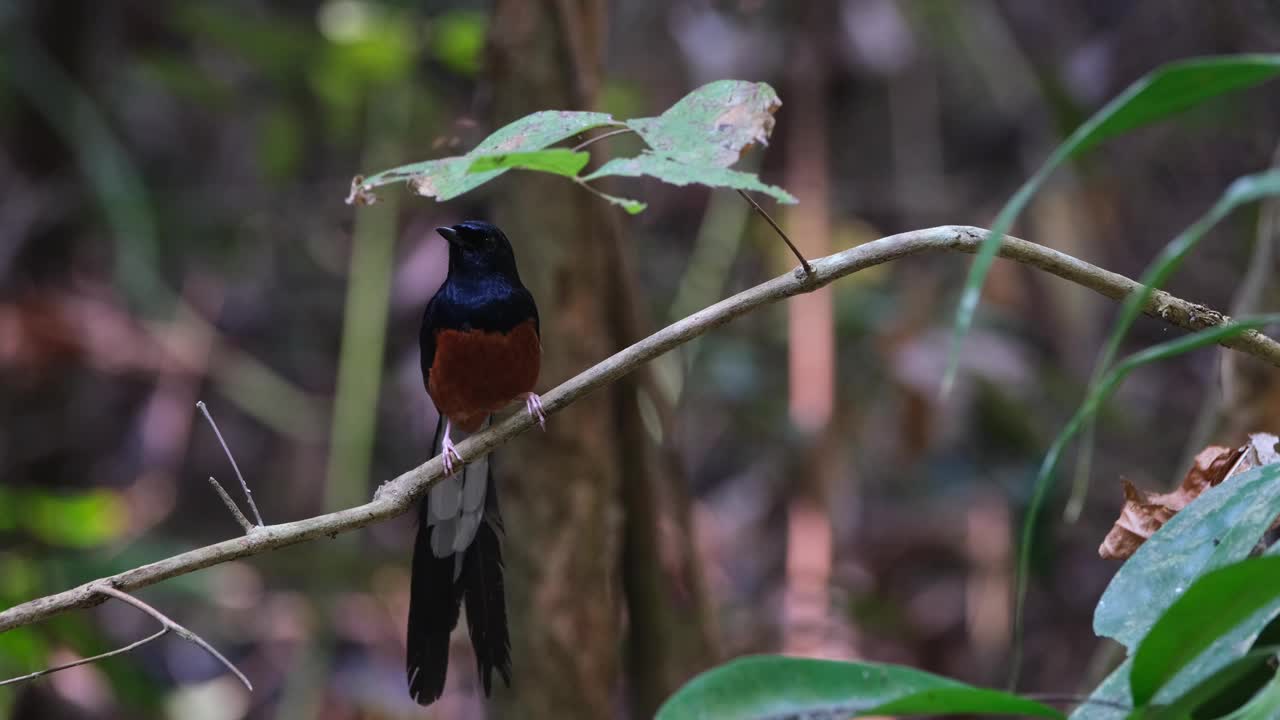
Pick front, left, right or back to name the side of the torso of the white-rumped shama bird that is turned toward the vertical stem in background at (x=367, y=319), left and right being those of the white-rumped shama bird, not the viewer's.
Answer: back

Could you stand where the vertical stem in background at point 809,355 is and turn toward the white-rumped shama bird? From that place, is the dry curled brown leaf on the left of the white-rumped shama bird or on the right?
left

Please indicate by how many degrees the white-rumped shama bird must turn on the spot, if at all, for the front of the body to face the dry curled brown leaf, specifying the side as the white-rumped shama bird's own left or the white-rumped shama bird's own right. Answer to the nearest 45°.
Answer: approximately 45° to the white-rumped shama bird's own left

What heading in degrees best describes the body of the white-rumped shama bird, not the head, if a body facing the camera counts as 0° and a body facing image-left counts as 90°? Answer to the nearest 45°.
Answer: approximately 0°

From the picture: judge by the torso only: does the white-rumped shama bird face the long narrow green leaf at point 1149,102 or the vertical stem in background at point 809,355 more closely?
the long narrow green leaf
